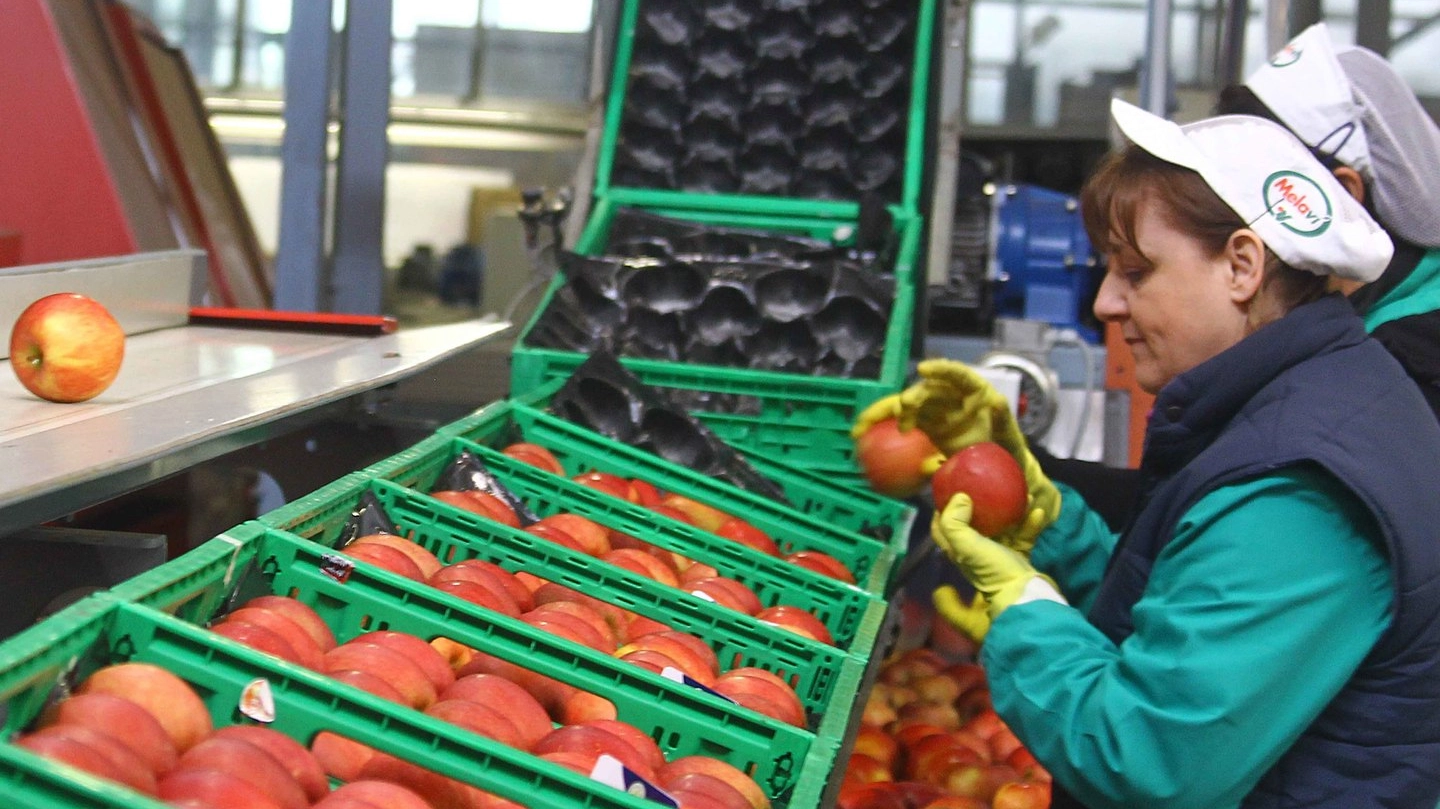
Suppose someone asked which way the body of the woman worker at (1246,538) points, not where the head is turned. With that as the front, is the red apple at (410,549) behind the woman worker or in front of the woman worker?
in front

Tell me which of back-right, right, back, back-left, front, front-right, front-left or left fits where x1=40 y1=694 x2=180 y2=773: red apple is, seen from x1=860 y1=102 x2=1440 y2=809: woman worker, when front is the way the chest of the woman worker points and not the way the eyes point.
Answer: front-left

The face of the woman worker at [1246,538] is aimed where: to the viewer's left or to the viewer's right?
to the viewer's left

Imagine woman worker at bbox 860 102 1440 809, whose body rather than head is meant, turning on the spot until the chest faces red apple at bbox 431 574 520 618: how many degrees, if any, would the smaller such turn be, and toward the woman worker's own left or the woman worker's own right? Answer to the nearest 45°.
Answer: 0° — they already face it

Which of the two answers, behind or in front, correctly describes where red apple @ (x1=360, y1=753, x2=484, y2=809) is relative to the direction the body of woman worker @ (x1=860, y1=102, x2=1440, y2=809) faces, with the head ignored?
in front

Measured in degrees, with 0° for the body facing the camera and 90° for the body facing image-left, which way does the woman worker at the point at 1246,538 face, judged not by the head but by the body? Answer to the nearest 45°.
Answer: approximately 90°

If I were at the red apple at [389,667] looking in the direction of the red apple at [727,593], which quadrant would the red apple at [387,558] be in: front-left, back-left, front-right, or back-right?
front-left

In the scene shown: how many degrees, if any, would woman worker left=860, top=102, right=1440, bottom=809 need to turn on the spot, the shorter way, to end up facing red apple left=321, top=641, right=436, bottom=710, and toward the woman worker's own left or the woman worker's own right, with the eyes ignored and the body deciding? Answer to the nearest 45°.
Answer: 0° — they already face it
